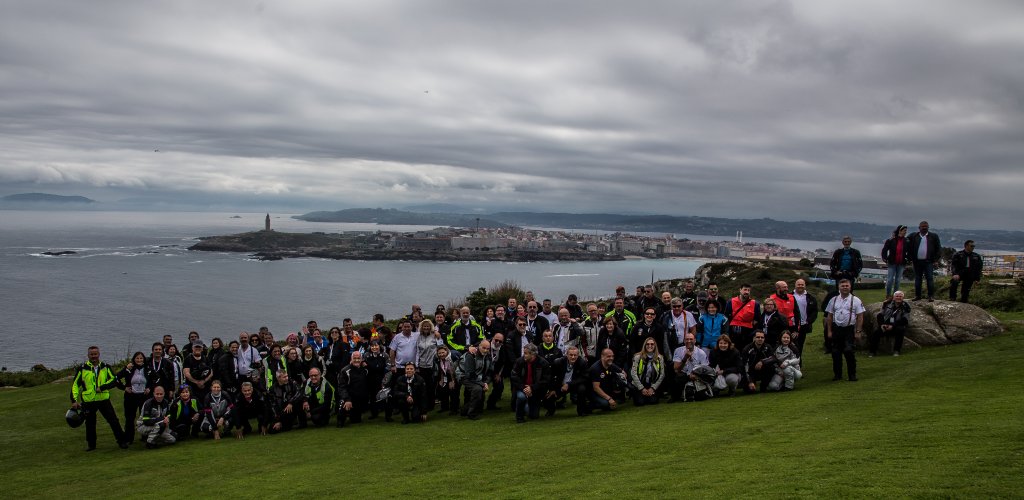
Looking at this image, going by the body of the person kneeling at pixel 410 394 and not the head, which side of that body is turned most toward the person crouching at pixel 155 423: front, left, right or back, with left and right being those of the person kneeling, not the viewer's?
right

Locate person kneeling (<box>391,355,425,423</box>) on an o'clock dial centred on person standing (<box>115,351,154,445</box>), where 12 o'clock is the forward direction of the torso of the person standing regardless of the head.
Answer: The person kneeling is roughly at 10 o'clock from the person standing.

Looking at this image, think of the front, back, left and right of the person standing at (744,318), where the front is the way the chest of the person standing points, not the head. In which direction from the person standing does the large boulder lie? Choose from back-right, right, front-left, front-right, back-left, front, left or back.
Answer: back-left

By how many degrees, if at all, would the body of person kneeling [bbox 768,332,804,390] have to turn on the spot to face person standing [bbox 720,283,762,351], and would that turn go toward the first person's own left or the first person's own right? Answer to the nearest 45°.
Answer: approximately 135° to the first person's own right

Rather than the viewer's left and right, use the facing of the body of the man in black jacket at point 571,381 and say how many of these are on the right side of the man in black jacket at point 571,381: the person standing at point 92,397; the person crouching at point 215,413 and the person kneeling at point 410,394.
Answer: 3

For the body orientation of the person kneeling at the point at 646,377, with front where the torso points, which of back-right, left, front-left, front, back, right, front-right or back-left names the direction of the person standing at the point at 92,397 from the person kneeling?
right

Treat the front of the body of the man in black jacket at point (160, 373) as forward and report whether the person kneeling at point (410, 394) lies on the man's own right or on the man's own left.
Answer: on the man's own left

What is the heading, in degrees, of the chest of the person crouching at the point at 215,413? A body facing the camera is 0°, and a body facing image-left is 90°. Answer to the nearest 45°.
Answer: approximately 0°

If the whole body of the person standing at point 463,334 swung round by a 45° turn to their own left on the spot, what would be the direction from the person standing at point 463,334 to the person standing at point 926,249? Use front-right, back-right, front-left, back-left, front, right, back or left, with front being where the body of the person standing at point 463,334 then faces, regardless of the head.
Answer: front-left

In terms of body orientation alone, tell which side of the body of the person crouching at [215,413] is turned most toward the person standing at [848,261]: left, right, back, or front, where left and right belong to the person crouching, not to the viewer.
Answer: left
